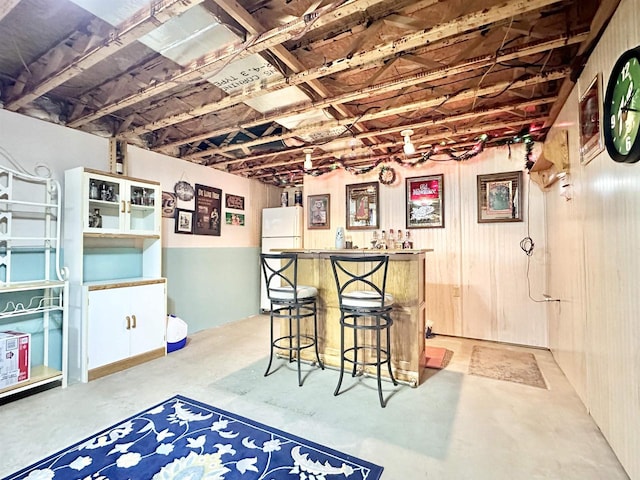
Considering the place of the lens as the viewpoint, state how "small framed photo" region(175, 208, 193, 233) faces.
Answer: facing the viewer and to the right of the viewer

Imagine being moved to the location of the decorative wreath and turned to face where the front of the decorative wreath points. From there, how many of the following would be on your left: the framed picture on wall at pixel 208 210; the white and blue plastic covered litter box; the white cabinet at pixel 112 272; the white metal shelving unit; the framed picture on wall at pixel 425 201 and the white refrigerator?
1

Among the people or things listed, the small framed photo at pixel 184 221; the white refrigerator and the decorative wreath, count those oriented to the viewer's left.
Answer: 0

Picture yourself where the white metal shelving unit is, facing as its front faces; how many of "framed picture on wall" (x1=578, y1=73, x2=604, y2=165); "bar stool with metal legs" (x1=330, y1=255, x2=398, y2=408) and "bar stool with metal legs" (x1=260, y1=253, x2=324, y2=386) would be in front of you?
3

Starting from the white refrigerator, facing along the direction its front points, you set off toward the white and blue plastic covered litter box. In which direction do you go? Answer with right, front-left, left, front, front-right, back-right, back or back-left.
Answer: front-right

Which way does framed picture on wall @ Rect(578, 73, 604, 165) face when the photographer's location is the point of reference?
facing to the left of the viewer

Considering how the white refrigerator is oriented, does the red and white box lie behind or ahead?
ahead

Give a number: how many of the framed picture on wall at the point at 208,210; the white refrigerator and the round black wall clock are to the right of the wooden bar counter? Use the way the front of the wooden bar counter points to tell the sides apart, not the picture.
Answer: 2

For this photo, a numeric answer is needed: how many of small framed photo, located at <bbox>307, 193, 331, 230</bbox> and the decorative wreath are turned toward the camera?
2

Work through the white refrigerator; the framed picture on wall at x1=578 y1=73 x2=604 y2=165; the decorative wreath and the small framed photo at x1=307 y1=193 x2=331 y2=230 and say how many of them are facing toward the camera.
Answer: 3

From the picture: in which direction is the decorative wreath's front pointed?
toward the camera

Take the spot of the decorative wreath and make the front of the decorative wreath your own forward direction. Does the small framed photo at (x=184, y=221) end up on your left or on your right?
on your right

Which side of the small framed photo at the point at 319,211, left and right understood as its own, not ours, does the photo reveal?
front

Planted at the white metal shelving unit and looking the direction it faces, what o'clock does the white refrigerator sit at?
The white refrigerator is roughly at 10 o'clock from the white metal shelving unit.

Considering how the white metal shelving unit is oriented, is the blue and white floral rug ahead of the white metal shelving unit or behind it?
ahead
